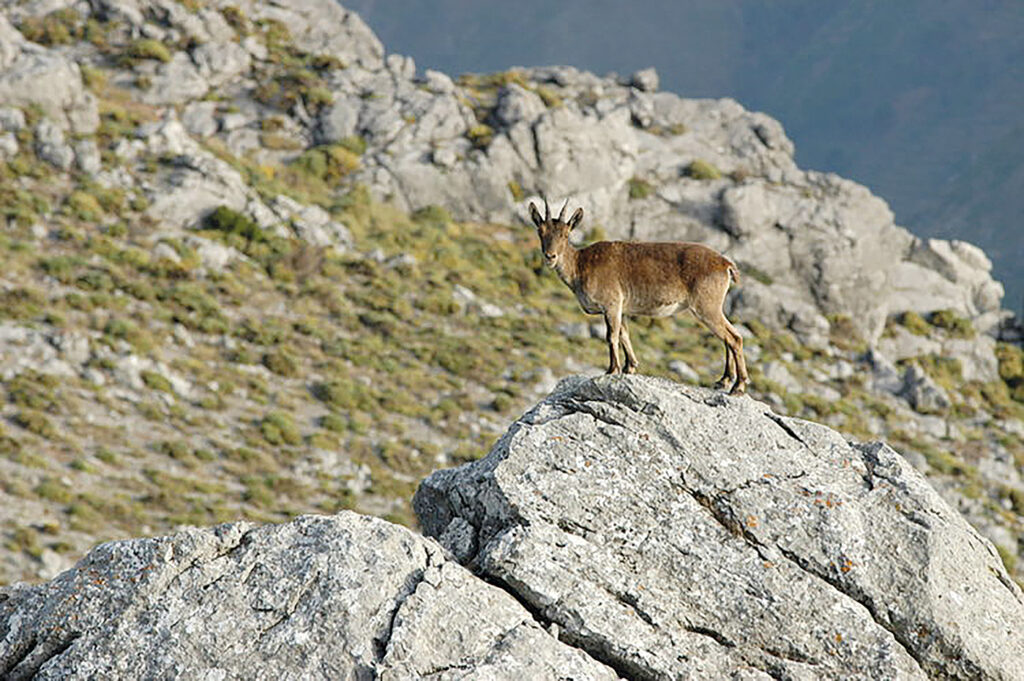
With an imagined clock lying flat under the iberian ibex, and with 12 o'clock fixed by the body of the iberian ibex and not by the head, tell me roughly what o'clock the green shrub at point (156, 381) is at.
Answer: The green shrub is roughly at 2 o'clock from the iberian ibex.

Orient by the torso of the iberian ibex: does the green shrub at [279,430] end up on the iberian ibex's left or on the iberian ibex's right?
on the iberian ibex's right

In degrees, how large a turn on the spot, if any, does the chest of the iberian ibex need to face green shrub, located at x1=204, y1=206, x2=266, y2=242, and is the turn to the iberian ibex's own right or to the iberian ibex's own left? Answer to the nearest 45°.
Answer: approximately 45° to the iberian ibex's own right

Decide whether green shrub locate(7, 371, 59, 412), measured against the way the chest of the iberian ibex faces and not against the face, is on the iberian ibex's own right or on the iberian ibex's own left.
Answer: on the iberian ibex's own right

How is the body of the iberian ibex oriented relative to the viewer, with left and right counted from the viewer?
facing to the left of the viewer

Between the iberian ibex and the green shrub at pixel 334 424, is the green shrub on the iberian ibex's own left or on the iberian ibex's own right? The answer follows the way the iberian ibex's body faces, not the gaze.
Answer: on the iberian ibex's own right

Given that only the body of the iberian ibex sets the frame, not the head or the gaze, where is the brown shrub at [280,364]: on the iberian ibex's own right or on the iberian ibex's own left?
on the iberian ibex's own right
